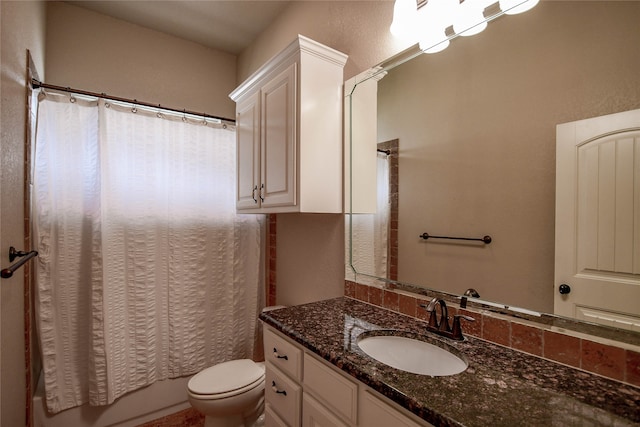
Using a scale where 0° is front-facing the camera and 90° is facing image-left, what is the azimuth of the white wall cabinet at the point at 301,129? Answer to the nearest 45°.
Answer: approximately 45°

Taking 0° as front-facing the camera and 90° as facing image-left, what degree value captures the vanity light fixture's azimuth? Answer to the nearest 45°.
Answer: approximately 45°

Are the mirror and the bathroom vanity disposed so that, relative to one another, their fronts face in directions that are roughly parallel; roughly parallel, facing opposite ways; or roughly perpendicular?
roughly parallel

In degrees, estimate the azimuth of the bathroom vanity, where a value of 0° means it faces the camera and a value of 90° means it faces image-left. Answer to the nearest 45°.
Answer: approximately 45°

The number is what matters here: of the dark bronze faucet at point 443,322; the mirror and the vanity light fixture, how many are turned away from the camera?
0

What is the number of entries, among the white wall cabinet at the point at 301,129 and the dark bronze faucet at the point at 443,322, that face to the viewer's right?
0

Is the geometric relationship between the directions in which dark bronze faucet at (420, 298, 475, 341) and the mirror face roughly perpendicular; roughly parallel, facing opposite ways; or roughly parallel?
roughly parallel

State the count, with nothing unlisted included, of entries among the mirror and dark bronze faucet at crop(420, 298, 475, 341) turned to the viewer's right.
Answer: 0

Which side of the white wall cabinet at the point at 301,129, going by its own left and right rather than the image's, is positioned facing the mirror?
left

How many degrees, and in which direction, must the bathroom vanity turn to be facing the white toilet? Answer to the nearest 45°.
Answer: approximately 90° to its right

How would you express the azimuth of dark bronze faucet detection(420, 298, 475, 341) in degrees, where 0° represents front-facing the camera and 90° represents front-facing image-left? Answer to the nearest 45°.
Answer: approximately 45°

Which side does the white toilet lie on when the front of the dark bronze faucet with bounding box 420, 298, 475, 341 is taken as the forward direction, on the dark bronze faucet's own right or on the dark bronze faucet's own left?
on the dark bronze faucet's own right
